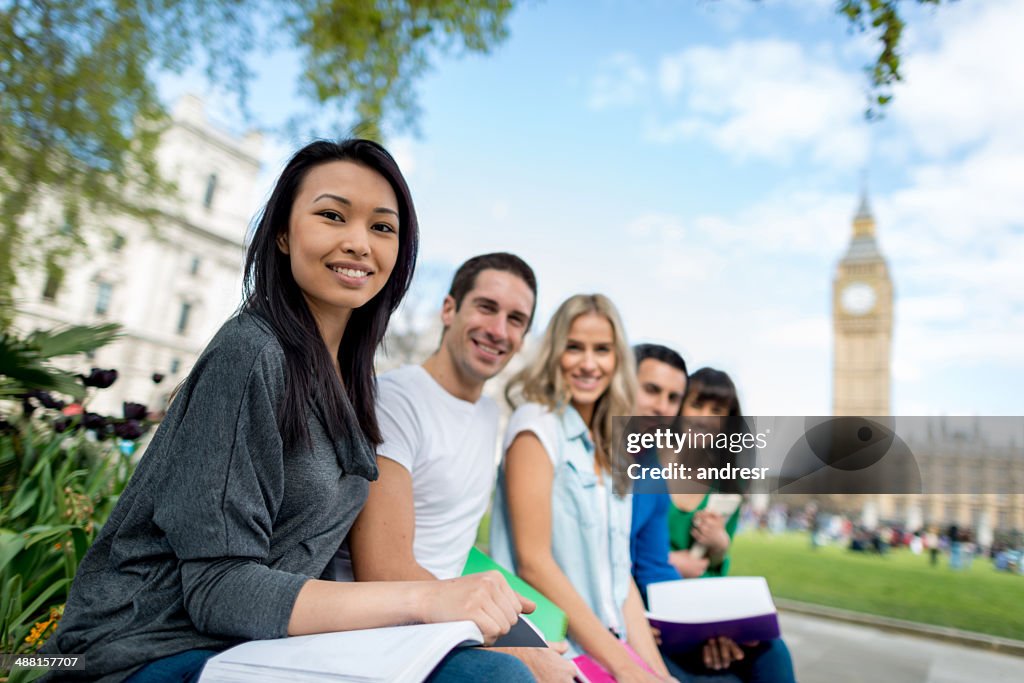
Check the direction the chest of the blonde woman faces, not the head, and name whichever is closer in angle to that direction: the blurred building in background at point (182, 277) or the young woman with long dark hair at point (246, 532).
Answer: the young woman with long dark hair

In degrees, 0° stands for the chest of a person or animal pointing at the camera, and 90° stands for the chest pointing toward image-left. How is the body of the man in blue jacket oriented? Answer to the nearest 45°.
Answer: approximately 315°

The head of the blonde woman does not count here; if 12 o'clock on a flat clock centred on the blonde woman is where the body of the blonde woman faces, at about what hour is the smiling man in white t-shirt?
The smiling man in white t-shirt is roughly at 3 o'clock from the blonde woman.

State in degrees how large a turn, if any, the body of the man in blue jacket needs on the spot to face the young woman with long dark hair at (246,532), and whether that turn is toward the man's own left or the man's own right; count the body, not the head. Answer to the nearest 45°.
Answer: approximately 45° to the man's own right

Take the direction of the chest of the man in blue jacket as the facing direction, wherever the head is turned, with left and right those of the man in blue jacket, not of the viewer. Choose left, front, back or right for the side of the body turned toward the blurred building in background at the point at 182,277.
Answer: back

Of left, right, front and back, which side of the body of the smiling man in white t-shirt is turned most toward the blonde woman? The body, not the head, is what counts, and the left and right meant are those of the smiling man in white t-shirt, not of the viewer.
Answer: left

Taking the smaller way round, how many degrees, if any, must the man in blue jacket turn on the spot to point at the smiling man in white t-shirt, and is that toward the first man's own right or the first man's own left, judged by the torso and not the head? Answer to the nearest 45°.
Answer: approximately 90° to the first man's own right

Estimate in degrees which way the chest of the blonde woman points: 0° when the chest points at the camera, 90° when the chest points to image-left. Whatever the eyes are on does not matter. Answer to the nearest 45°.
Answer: approximately 315°

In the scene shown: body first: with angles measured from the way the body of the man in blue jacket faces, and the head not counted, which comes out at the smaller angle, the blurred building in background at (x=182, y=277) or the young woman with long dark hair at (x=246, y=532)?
the young woman with long dark hair

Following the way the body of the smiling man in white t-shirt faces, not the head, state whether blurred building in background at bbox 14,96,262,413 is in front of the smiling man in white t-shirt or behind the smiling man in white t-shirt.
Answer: behind
